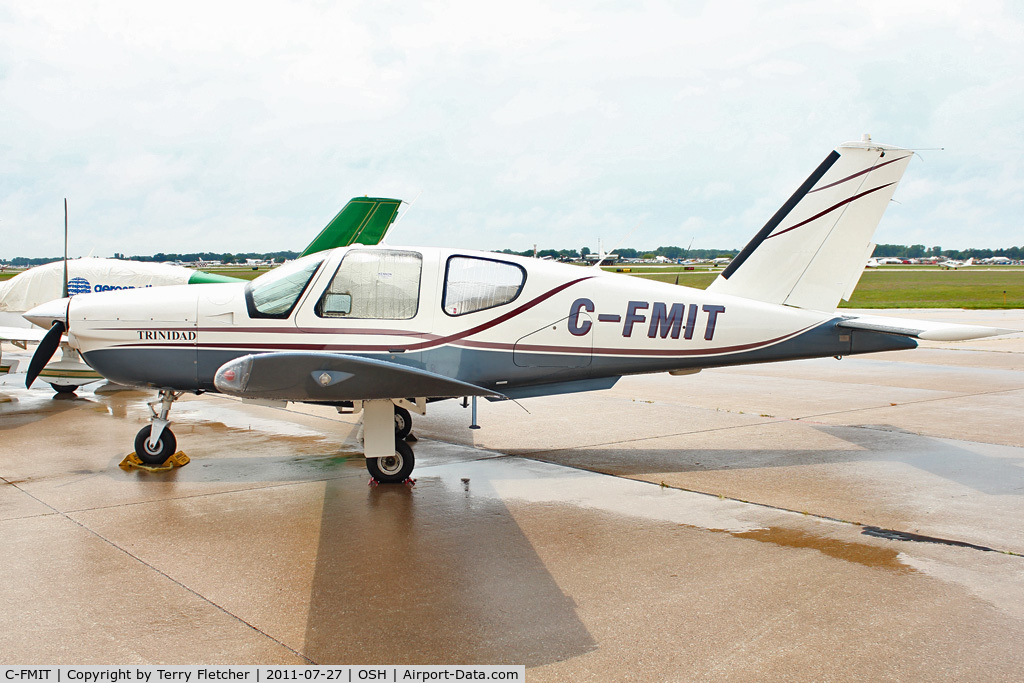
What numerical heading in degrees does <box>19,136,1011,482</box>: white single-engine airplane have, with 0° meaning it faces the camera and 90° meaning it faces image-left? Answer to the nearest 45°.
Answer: approximately 90°
